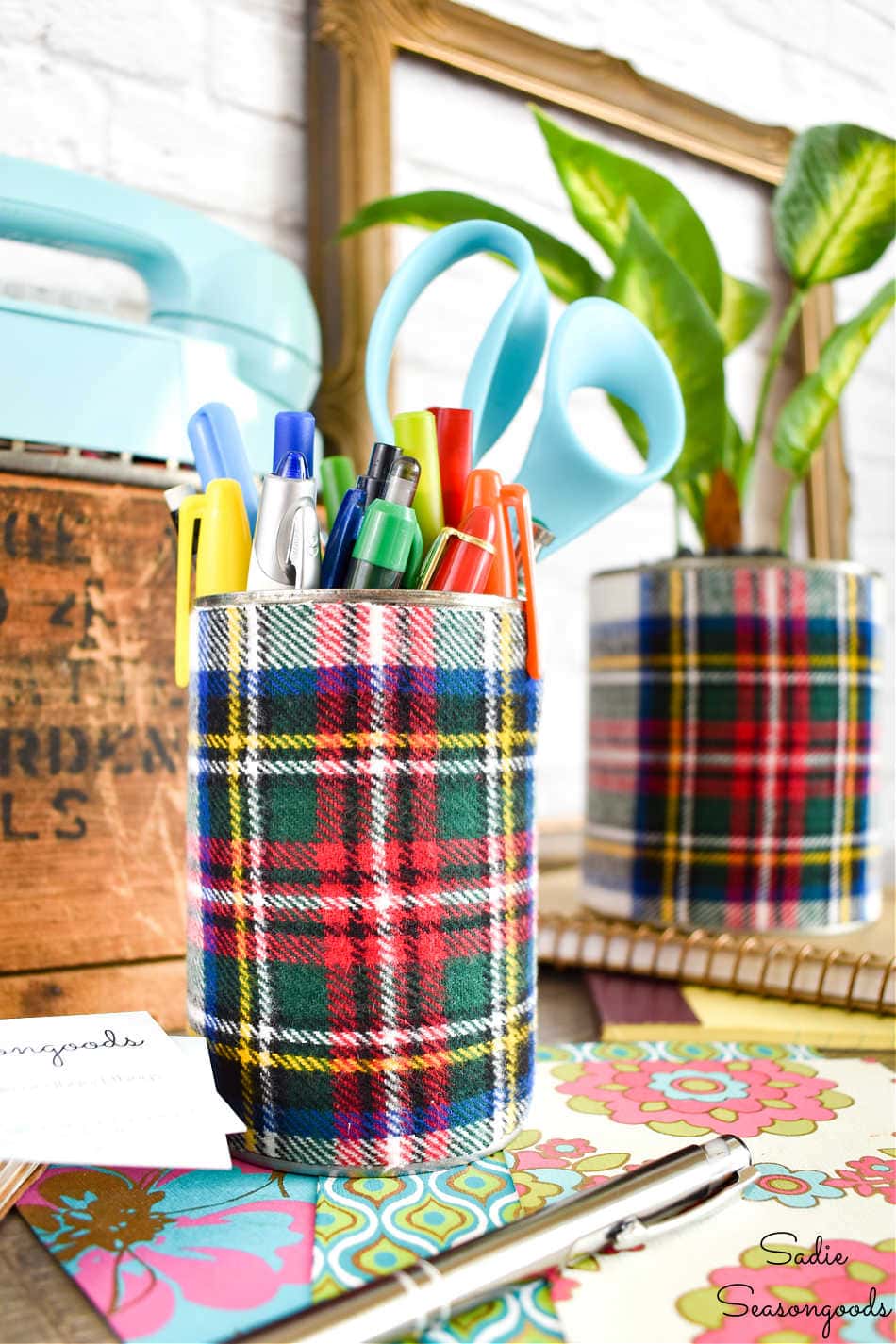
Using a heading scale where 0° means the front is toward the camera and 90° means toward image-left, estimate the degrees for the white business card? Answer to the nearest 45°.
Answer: approximately 0°

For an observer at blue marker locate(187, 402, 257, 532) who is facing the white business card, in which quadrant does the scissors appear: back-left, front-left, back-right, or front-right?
back-left
